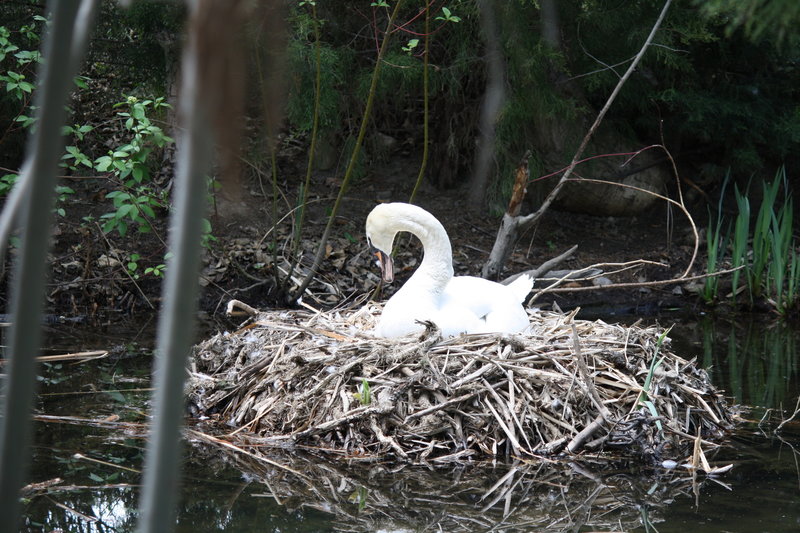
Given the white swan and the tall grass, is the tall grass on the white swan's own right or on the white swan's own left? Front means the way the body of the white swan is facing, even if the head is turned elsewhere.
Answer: on the white swan's own right

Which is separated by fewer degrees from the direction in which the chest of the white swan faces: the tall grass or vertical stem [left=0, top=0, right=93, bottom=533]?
the vertical stem

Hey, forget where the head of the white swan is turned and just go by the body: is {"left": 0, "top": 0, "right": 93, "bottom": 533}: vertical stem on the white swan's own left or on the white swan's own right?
on the white swan's own left

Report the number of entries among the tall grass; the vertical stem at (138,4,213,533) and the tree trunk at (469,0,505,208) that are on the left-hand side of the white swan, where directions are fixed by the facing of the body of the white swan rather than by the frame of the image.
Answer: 1

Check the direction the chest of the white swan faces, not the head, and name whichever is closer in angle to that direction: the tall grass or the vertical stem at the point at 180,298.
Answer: the vertical stem

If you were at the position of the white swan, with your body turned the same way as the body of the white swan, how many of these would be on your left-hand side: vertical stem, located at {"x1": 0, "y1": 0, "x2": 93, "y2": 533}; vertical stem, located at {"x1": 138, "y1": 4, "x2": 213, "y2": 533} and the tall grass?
2

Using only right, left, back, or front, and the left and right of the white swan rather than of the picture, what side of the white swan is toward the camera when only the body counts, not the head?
left

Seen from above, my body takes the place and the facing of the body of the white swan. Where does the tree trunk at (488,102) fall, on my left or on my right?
on my right

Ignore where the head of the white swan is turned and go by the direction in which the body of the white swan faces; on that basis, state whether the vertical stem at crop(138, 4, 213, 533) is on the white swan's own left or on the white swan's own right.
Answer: on the white swan's own left

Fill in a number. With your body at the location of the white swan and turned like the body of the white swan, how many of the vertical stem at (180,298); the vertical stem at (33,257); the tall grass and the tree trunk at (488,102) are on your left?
2
